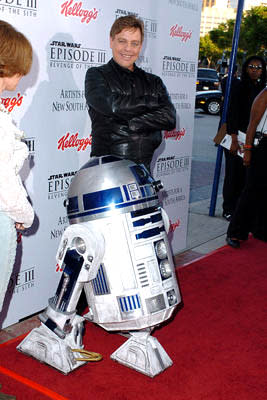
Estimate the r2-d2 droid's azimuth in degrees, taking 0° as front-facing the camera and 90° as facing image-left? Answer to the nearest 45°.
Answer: approximately 315°

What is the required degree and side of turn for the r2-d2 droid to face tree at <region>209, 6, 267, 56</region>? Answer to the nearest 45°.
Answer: approximately 135° to its left
